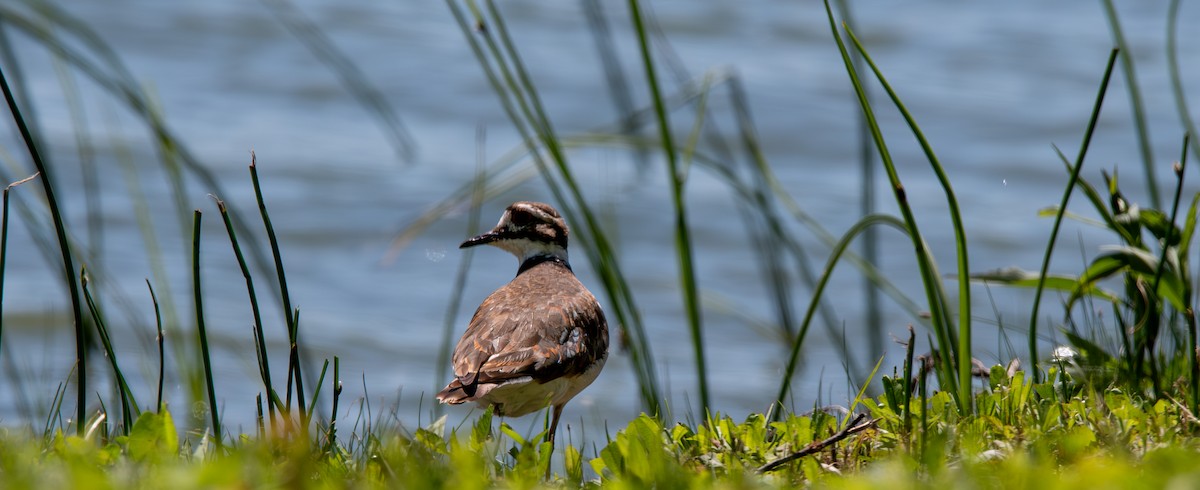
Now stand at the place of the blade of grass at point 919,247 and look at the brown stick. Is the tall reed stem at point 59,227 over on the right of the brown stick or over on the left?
right

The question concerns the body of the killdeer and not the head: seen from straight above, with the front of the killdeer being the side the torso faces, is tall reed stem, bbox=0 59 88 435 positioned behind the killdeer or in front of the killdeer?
behind

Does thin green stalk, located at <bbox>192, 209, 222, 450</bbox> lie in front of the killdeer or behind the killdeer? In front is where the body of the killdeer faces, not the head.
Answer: behind

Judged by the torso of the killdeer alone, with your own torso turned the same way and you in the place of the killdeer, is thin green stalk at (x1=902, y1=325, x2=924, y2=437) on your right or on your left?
on your right

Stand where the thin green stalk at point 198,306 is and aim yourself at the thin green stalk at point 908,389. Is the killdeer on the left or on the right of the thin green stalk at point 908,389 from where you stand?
left

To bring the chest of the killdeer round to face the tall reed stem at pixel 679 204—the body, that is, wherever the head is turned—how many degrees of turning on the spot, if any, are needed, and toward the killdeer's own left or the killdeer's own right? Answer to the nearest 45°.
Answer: approximately 45° to the killdeer's own right

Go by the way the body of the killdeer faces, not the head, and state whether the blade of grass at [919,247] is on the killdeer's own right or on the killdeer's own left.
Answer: on the killdeer's own right

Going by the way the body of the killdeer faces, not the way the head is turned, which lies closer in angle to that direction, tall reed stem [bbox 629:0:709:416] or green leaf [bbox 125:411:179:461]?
the tall reed stem

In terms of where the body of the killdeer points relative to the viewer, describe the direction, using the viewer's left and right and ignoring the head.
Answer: facing away from the viewer and to the right of the viewer

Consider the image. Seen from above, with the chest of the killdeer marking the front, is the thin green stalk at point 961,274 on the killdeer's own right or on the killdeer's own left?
on the killdeer's own right
